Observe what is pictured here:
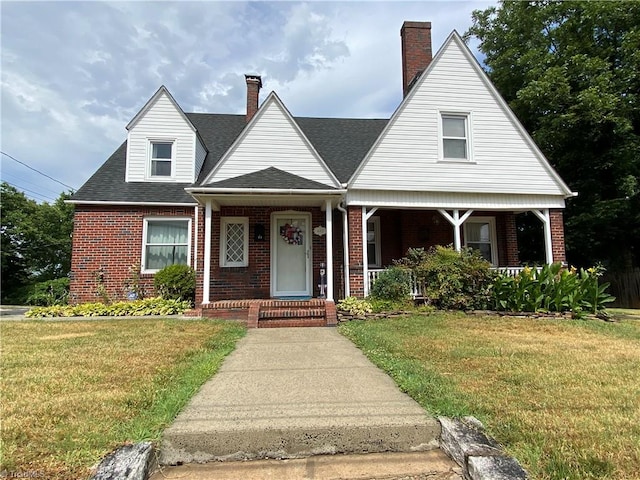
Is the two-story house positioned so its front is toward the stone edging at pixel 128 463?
yes

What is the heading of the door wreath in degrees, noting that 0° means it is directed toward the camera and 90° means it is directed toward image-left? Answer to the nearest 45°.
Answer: approximately 0°

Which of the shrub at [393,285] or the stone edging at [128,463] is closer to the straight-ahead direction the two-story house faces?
the stone edging

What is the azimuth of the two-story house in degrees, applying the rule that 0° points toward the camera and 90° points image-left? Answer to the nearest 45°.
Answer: approximately 0°

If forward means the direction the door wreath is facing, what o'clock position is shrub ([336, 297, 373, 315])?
The shrub is roughly at 11 o'clock from the door wreath.

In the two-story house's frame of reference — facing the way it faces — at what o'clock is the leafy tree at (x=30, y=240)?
The leafy tree is roughly at 4 o'clock from the two-story house.

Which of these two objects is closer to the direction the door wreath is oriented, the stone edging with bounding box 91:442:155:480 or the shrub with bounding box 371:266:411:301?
the stone edging

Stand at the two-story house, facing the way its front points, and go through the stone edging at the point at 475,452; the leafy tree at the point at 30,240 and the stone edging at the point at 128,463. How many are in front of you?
2

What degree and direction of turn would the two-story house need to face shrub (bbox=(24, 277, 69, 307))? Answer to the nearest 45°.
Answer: approximately 135° to its right

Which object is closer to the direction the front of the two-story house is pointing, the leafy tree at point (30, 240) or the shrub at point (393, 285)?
the shrub

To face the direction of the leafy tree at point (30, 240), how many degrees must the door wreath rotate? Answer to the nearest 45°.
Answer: approximately 135° to its right

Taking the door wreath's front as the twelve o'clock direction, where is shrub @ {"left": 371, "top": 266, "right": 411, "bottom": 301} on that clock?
The shrub is roughly at 10 o'clock from the door wreath.
